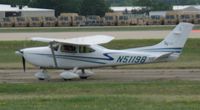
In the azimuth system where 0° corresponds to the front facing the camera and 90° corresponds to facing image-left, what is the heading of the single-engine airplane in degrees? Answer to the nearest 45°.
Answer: approximately 90°
